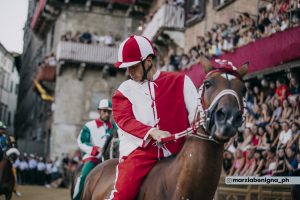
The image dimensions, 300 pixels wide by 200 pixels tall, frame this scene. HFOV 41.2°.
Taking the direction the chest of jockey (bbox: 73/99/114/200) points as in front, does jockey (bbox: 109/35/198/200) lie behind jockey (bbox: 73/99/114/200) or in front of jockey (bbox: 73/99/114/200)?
in front

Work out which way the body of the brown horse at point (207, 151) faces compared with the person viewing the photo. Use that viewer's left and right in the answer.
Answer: facing the viewer and to the right of the viewer

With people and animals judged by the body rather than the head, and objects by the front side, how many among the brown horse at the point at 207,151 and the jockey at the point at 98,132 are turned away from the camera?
0

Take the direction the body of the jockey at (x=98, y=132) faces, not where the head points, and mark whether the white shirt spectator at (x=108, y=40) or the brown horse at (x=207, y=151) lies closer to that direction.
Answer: the brown horse

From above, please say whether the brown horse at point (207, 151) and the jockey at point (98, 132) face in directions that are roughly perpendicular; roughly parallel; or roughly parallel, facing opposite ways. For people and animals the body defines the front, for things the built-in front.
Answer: roughly parallel

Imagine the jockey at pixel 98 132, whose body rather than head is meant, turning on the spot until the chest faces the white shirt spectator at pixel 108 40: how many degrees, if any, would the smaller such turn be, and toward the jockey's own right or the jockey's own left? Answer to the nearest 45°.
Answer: approximately 135° to the jockey's own left
